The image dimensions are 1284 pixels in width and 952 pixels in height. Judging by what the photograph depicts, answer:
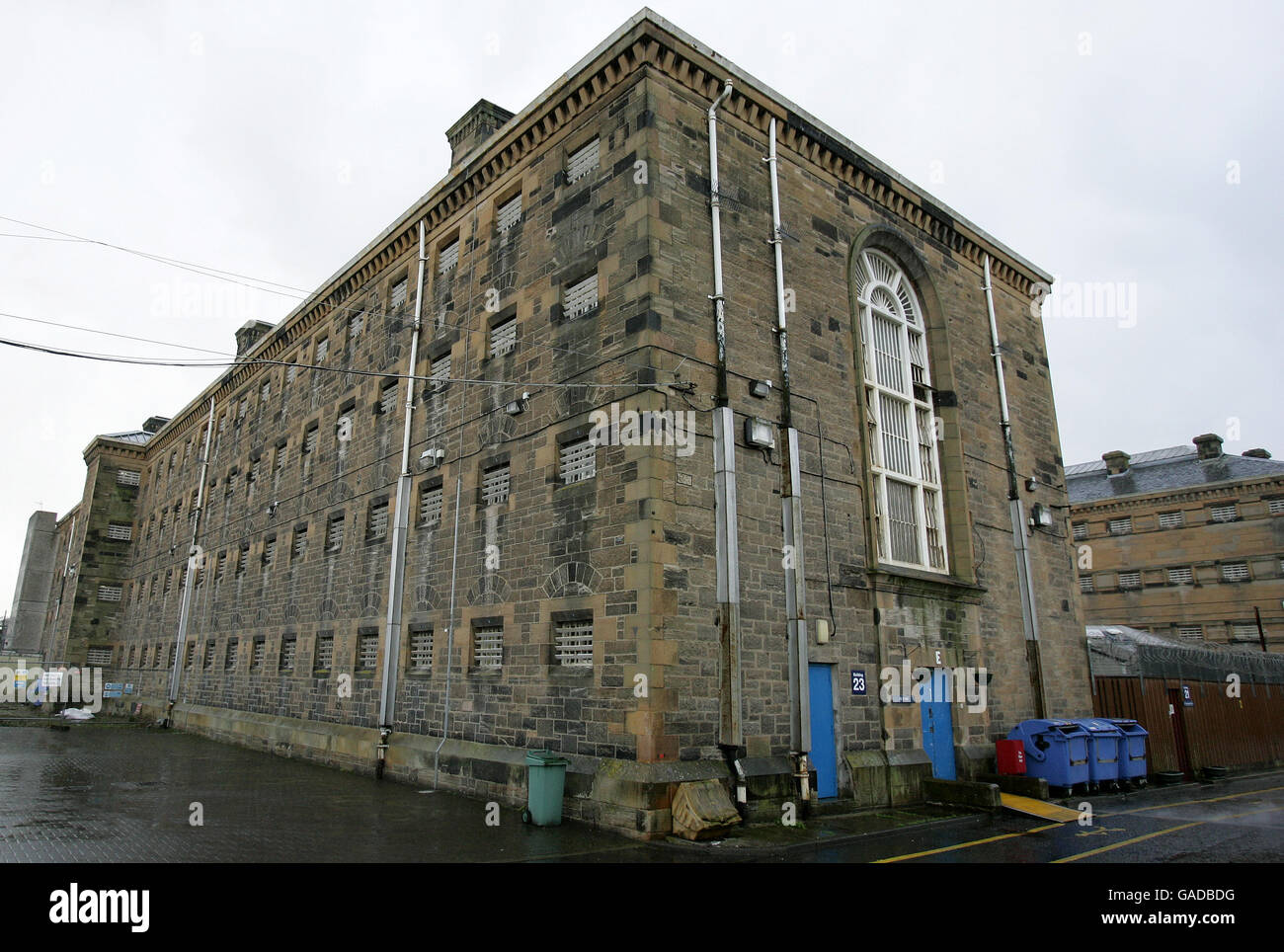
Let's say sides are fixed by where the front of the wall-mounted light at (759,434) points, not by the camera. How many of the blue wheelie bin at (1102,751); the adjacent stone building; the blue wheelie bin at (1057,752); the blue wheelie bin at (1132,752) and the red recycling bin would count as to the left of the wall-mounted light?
5

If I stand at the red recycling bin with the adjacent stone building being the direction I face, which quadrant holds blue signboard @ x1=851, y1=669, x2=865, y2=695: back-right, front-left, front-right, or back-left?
back-left

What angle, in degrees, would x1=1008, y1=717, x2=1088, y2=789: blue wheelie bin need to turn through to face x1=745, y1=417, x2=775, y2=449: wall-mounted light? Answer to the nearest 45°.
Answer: approximately 90° to its right

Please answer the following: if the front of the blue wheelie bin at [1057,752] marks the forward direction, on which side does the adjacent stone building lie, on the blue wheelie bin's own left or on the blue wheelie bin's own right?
on the blue wheelie bin's own left

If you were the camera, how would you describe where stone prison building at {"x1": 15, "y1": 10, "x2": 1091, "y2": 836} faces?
facing the viewer and to the right of the viewer

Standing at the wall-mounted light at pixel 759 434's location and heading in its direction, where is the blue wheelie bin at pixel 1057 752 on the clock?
The blue wheelie bin is roughly at 9 o'clock from the wall-mounted light.

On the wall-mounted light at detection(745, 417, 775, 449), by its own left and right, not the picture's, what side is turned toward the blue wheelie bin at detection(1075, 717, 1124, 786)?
left

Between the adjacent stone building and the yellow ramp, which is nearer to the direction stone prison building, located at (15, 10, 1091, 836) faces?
the yellow ramp

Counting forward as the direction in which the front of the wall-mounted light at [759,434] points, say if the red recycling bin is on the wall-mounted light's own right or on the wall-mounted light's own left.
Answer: on the wall-mounted light's own left

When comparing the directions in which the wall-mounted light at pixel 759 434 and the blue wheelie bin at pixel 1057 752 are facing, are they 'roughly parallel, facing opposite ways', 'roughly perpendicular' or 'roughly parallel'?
roughly parallel

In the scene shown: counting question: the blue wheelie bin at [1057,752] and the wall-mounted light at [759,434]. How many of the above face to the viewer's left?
0
